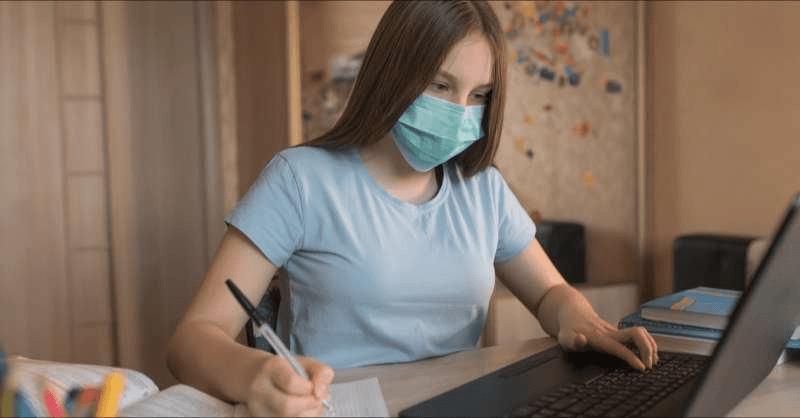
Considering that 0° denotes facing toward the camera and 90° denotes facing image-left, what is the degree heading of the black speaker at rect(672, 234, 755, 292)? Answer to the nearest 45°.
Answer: approximately 0°

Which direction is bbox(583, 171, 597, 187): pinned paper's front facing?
toward the camera

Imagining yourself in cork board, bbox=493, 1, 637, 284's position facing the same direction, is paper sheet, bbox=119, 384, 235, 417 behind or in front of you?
in front

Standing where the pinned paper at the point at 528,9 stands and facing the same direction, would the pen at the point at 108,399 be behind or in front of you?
in front

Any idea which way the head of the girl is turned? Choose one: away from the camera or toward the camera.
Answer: toward the camera

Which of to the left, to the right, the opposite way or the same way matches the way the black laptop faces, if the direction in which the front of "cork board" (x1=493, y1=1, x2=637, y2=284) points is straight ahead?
to the right

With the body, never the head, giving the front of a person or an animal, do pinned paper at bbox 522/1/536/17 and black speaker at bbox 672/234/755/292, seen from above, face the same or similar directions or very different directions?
same or similar directions

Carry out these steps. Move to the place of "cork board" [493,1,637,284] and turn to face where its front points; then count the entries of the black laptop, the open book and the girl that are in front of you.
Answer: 3

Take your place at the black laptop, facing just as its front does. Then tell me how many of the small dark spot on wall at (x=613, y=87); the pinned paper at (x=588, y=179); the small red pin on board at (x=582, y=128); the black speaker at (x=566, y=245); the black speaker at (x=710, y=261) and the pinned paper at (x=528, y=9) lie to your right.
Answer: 6

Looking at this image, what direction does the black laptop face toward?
to the viewer's left

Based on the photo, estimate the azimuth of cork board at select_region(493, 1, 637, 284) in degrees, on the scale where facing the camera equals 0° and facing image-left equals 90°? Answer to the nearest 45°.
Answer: approximately 0°

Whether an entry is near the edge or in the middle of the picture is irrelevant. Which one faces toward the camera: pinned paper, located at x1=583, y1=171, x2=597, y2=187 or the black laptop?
the pinned paper

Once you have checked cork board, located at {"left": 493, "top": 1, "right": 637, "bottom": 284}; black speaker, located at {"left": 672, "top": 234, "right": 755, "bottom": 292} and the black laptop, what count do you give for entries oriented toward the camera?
2

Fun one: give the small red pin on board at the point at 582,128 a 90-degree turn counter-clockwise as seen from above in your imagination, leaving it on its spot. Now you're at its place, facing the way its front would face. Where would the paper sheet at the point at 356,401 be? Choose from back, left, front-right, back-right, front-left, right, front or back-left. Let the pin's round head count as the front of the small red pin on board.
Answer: right

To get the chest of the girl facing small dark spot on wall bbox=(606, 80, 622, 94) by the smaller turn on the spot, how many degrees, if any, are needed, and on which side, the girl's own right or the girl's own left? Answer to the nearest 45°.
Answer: approximately 135° to the girl's own left

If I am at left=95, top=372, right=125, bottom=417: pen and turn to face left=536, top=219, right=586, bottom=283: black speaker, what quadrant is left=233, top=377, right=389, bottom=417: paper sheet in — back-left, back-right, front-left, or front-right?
front-right
